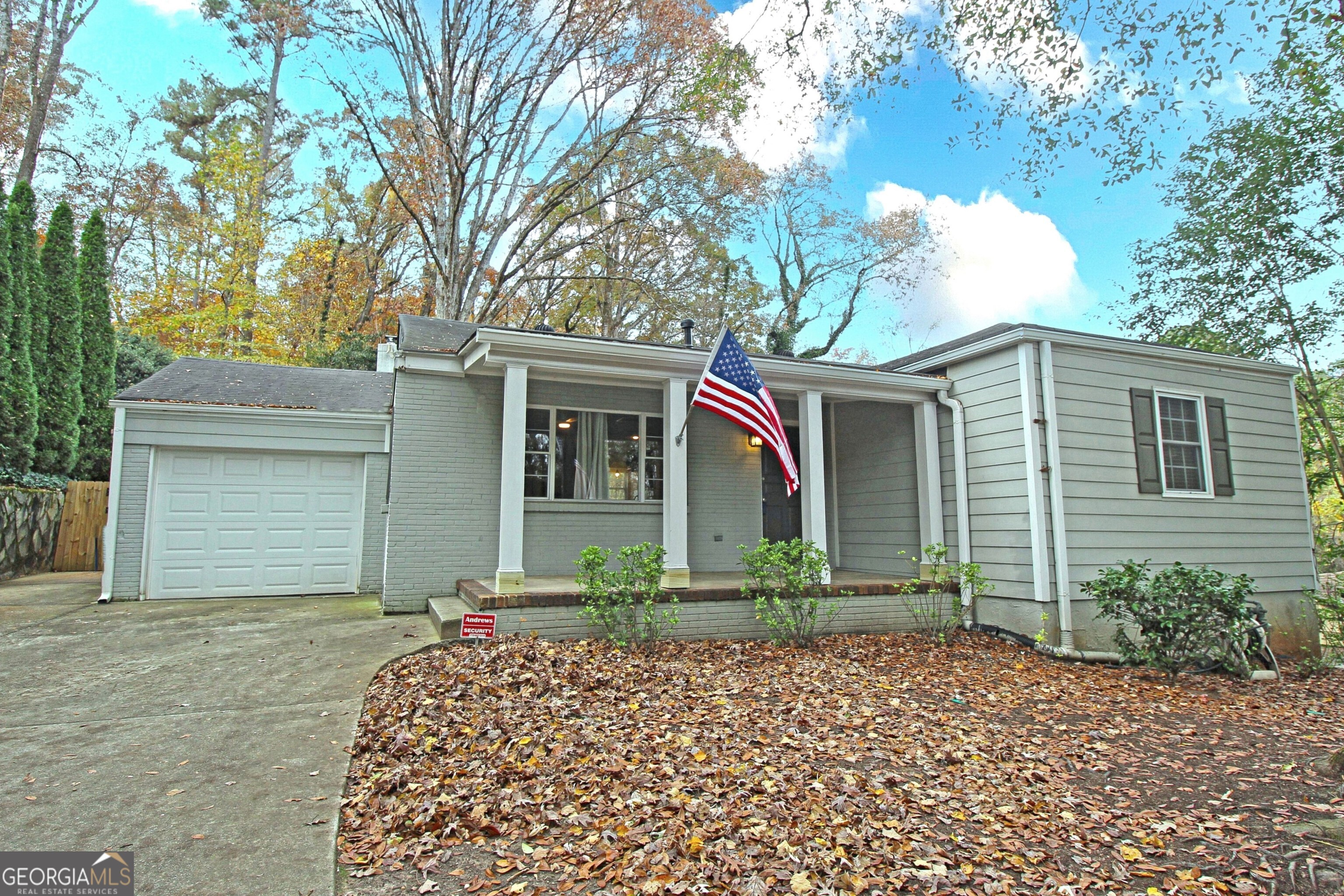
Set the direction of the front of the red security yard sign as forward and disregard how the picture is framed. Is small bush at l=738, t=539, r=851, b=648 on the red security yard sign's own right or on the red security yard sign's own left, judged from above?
on the red security yard sign's own left

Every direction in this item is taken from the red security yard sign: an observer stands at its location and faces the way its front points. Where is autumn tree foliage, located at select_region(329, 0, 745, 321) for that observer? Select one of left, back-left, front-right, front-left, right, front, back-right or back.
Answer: back

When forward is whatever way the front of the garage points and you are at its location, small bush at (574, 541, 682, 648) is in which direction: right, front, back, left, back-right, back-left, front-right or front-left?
front-left

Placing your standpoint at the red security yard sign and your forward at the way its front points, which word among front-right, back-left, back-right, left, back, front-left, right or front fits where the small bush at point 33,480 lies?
back-right

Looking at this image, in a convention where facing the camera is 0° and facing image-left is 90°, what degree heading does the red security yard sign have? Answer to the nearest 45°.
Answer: approximately 0°

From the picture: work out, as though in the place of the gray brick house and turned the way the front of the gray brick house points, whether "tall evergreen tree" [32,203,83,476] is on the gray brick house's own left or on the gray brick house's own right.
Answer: on the gray brick house's own right

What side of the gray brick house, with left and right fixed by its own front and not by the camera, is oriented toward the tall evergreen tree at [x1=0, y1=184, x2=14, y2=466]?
right

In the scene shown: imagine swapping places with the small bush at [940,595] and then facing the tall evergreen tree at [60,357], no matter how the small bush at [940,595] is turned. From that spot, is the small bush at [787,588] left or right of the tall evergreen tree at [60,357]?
left

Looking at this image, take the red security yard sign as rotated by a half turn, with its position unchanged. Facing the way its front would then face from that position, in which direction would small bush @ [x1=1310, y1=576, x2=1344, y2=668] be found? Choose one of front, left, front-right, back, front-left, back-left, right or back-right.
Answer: right

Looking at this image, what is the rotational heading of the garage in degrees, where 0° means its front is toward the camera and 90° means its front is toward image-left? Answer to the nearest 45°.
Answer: approximately 0°

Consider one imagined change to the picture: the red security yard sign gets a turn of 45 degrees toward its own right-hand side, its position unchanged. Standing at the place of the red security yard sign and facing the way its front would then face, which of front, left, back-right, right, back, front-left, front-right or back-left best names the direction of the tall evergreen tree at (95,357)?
right

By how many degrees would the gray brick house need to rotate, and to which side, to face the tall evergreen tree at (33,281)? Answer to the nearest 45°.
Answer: approximately 90° to its right
